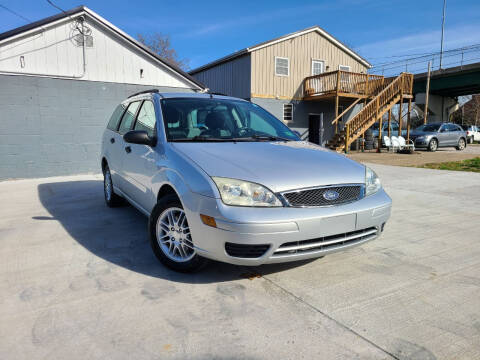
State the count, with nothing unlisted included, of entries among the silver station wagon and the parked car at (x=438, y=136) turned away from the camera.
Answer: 0

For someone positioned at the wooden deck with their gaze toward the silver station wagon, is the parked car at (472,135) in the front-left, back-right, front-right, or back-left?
back-left

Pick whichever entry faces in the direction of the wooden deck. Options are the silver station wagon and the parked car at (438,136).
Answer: the parked car

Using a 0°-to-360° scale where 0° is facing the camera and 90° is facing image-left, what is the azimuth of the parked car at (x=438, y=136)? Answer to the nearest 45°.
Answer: approximately 45°

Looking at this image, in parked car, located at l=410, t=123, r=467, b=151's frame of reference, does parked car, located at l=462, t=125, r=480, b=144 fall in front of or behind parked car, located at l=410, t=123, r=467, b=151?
behind

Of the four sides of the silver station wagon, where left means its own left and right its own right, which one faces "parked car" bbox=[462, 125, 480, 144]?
left

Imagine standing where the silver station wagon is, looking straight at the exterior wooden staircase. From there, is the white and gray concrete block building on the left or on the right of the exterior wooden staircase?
left

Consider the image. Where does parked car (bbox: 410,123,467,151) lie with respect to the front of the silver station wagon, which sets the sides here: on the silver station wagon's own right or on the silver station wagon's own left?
on the silver station wagon's own left

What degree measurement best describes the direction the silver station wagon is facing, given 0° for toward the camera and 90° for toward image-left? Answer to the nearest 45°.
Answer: approximately 315°

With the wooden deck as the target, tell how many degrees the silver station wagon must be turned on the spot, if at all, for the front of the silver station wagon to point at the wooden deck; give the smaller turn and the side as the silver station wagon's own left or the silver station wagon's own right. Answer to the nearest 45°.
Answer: approximately 135° to the silver station wagon's own left

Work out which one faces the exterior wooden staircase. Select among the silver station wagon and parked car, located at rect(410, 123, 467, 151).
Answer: the parked car
